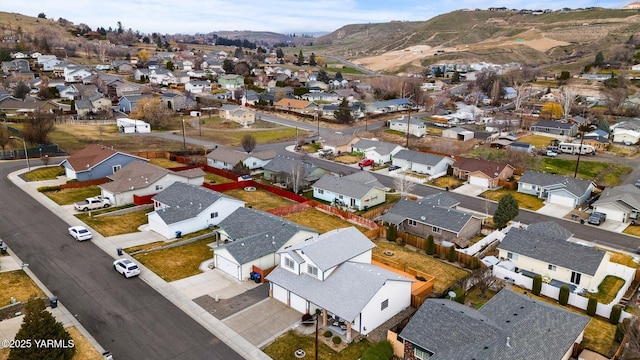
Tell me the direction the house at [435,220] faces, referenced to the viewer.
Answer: facing away from the viewer and to the right of the viewer

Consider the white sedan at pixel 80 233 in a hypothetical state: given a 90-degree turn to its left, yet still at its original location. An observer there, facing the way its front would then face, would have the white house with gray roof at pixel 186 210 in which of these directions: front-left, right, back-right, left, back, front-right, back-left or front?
back-left

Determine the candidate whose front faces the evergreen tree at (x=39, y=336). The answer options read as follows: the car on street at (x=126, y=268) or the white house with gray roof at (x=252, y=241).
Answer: the white house with gray roof

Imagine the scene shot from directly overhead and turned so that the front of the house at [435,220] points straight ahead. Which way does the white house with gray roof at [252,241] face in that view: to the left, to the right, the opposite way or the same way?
the opposite way

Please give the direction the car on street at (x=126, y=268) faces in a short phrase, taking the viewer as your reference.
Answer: facing away from the viewer and to the left of the viewer

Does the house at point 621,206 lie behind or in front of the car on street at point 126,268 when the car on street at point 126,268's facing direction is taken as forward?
behind

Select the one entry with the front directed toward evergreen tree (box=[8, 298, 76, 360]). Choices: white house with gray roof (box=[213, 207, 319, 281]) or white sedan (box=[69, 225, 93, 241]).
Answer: the white house with gray roof

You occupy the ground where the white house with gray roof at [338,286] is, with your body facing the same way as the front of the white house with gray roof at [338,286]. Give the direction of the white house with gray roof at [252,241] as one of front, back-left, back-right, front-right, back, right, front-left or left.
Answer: right

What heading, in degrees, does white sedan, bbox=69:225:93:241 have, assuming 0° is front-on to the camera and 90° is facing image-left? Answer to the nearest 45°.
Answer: approximately 135°

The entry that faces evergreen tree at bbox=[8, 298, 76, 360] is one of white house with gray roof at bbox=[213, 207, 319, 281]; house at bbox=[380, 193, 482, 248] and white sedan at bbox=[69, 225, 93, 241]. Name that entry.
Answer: the white house with gray roof

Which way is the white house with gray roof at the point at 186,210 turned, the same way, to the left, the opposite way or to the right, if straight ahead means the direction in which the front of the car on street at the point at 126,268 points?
to the left

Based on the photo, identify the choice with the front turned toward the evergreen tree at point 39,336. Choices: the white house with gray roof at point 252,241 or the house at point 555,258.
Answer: the white house with gray roof
